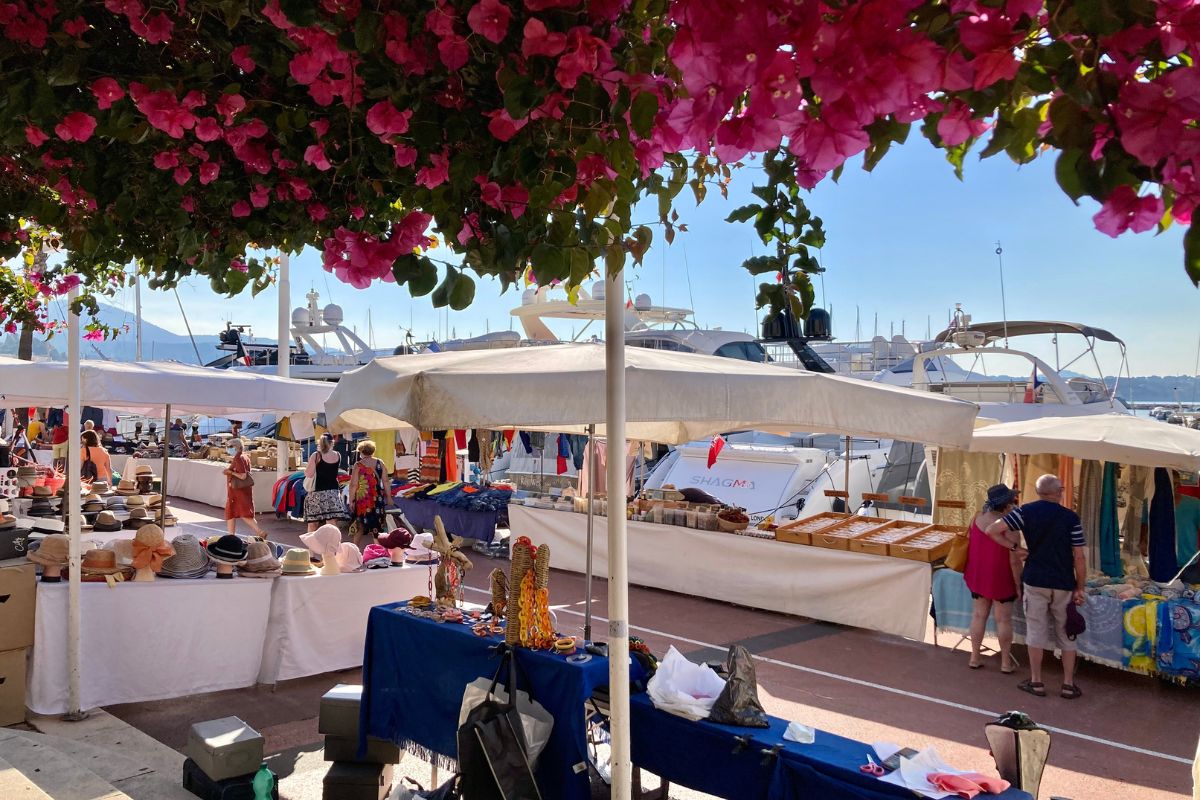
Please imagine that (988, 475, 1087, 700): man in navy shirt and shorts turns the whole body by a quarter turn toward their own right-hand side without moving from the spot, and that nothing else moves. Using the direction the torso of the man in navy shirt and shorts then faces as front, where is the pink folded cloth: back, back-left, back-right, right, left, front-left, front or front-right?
right

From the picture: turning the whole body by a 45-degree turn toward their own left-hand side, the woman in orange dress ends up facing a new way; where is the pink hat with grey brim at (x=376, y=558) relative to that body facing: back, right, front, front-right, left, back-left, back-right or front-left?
front-left

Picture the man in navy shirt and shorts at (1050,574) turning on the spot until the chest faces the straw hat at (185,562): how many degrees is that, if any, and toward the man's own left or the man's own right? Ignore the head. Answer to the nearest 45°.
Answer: approximately 135° to the man's own left

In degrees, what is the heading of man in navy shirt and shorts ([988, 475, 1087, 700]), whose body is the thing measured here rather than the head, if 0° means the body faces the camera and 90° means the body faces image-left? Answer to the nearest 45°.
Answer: approximately 180°

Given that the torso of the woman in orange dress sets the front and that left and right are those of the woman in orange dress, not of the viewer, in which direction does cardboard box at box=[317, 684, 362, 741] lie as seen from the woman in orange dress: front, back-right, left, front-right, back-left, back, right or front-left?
left

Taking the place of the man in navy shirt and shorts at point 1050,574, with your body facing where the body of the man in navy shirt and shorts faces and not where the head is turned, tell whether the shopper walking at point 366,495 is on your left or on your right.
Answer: on your left

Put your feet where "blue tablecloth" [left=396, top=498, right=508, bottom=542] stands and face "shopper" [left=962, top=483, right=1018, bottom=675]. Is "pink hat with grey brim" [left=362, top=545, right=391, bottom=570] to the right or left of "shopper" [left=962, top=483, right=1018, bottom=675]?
right

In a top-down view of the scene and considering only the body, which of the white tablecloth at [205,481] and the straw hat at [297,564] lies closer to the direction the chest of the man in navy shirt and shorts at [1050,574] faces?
the white tablecloth

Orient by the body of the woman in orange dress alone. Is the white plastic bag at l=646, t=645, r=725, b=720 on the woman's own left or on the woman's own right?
on the woman's own left
